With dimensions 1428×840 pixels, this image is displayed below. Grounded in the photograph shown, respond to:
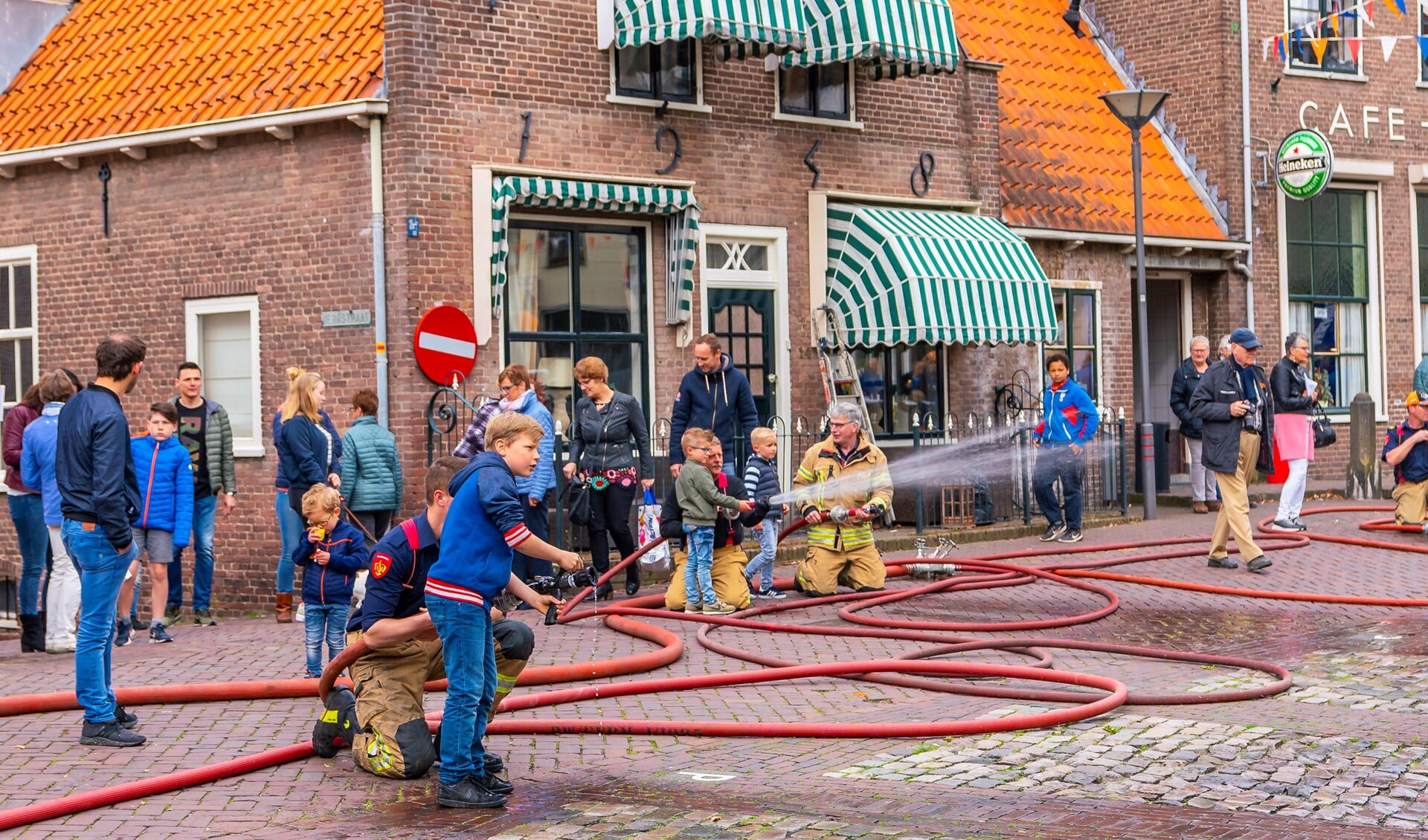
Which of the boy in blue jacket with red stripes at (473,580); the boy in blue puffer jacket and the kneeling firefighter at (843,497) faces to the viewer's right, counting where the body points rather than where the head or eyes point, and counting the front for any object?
the boy in blue jacket with red stripes

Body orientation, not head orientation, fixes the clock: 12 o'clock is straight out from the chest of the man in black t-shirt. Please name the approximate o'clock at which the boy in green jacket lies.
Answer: The boy in green jacket is roughly at 10 o'clock from the man in black t-shirt.

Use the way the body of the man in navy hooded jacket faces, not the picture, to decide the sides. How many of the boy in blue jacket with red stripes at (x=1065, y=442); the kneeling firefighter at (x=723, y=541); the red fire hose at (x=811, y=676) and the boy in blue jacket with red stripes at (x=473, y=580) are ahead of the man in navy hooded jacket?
3

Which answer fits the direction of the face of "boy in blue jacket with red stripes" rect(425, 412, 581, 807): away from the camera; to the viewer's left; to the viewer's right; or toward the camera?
to the viewer's right

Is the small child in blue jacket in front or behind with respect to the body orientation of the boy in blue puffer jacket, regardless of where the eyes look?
in front

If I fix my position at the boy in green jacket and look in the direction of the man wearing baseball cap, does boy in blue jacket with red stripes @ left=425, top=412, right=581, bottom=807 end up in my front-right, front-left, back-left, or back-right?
back-right

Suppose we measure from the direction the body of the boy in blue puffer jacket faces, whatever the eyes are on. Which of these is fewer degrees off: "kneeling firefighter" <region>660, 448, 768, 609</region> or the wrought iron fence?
the kneeling firefighter

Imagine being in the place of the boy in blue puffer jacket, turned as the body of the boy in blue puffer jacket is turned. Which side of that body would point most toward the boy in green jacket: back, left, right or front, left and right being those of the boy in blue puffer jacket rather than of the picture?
left

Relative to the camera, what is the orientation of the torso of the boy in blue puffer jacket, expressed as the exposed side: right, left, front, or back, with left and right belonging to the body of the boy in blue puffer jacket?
front

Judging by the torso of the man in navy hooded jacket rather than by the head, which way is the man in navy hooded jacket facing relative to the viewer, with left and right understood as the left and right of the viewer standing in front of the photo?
facing the viewer

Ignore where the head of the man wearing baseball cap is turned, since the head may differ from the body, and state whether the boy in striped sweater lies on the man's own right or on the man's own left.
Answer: on the man's own right

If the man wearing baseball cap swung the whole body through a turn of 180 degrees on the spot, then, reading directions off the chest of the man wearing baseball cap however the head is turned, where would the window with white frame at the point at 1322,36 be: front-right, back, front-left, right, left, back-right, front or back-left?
front-right

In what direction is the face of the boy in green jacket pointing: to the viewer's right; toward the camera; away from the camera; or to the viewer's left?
to the viewer's right

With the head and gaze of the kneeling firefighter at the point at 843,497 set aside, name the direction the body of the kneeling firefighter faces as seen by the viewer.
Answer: toward the camera

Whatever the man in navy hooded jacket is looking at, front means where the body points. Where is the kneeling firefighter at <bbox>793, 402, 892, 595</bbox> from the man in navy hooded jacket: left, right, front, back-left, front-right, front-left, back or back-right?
front-left
